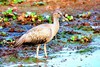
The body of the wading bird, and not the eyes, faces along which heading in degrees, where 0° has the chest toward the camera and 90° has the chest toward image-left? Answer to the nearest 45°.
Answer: approximately 270°
